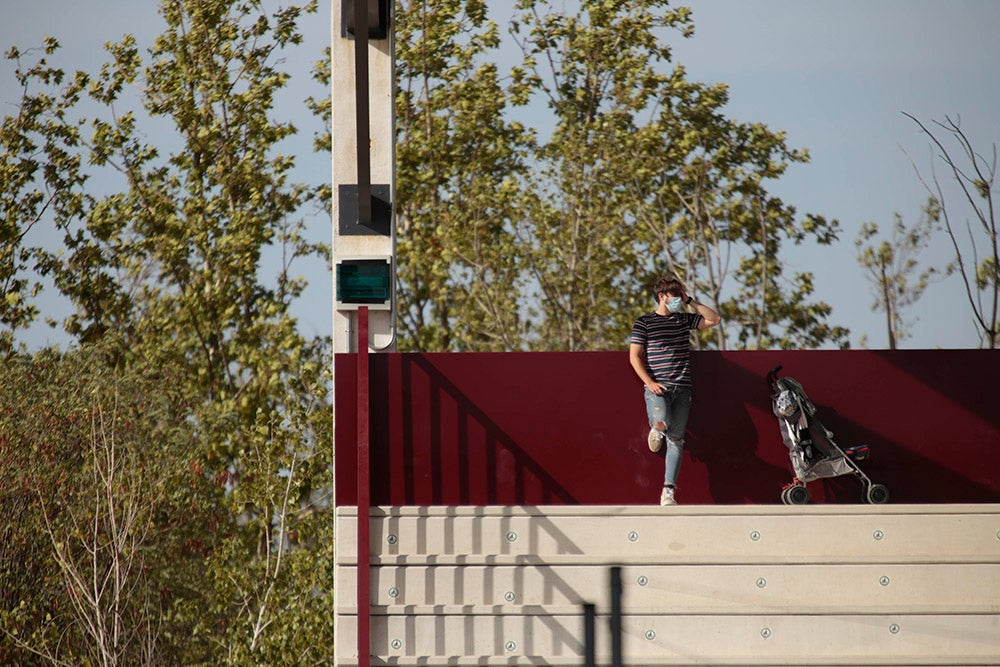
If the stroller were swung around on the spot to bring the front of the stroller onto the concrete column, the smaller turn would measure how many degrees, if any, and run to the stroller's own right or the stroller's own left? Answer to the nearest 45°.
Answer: approximately 180°

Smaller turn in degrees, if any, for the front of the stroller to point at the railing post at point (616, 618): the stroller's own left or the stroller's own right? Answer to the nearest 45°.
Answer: approximately 135° to the stroller's own right

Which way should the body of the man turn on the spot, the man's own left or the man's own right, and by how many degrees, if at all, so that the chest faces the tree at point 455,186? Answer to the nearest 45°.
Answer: approximately 180°

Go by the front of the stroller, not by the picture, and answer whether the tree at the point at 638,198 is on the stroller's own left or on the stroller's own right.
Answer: on the stroller's own left

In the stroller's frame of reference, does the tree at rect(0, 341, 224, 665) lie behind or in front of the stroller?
behind

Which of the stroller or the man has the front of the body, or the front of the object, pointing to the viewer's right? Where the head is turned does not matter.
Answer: the stroller

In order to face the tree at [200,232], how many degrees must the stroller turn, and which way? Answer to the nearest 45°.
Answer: approximately 135° to its left

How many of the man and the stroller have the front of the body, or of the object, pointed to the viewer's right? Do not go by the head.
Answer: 1

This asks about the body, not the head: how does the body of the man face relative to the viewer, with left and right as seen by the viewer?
facing the viewer

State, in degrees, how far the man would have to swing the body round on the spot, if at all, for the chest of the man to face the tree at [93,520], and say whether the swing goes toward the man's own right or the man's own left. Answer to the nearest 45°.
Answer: approximately 135° to the man's own right

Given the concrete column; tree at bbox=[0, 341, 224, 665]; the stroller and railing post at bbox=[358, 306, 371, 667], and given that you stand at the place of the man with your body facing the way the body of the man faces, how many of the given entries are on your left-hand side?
1

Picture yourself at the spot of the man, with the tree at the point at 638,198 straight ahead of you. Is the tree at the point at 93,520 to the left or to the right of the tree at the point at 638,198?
left

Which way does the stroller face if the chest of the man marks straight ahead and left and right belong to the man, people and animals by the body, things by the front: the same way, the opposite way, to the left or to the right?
to the left

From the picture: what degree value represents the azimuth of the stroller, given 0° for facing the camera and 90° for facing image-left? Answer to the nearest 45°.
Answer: approximately 270°

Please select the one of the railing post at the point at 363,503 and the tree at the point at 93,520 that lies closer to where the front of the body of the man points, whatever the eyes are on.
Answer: the railing post

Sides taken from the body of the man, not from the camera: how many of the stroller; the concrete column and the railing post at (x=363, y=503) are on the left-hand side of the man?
1

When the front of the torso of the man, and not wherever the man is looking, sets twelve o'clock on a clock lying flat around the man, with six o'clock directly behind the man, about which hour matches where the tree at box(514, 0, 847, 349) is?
The tree is roughly at 6 o'clock from the man.
